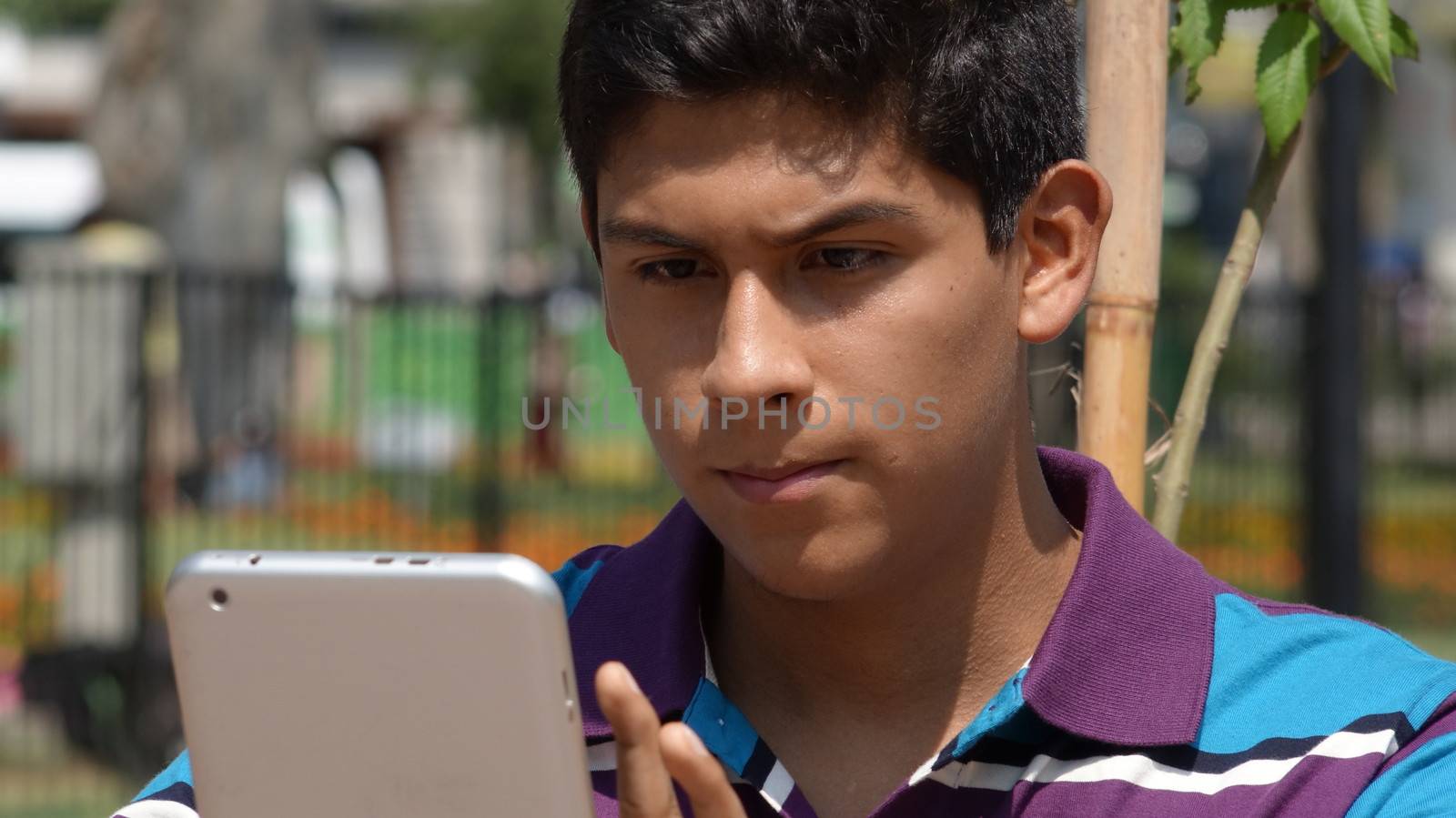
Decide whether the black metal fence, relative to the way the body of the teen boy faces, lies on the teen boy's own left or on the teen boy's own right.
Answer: on the teen boy's own right

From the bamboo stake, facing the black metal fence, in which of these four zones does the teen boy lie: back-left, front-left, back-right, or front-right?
back-left

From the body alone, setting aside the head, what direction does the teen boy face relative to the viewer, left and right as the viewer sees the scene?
facing the viewer and to the left of the viewer

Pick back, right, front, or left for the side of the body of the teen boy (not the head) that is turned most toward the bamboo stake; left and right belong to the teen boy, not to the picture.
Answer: back

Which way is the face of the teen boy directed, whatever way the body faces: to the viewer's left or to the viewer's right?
to the viewer's left

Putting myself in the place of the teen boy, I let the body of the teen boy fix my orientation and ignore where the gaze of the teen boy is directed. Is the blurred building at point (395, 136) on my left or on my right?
on my right
